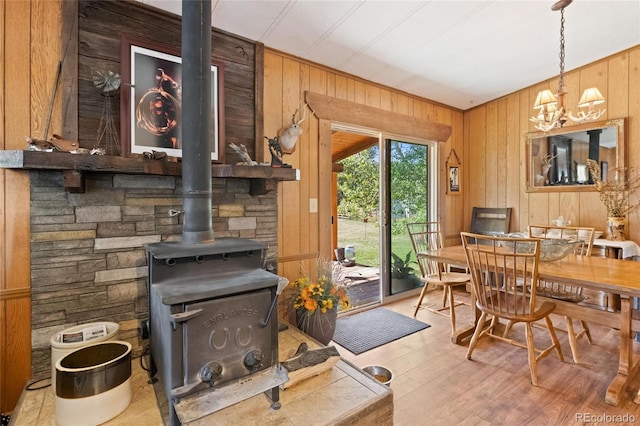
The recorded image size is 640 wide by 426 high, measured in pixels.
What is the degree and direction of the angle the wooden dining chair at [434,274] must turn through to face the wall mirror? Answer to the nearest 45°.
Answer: approximately 90° to its left

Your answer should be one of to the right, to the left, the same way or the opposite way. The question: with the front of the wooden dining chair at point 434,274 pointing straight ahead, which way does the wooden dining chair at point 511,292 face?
to the left

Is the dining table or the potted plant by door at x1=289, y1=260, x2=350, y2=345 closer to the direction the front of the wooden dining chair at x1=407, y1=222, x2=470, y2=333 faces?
the dining table

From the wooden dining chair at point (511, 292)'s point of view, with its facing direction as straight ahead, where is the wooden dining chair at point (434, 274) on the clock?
the wooden dining chair at point (434, 274) is roughly at 9 o'clock from the wooden dining chair at point (511, 292).

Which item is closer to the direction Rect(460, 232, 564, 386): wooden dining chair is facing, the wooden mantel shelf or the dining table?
the dining table

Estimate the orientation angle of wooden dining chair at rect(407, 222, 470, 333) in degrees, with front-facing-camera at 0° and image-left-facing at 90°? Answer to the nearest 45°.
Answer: approximately 315°

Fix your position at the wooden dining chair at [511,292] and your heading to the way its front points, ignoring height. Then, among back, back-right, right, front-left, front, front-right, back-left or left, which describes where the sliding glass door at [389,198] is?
left

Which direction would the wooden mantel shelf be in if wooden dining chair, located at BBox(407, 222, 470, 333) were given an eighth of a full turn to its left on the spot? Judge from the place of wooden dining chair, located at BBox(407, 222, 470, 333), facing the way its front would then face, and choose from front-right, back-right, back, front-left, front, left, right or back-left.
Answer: back-right

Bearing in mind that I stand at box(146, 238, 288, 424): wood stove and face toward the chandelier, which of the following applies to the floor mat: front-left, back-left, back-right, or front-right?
front-left

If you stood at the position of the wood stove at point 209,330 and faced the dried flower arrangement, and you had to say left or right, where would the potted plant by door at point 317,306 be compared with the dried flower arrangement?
left

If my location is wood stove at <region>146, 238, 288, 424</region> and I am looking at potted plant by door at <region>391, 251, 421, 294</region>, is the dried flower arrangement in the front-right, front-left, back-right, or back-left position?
front-right

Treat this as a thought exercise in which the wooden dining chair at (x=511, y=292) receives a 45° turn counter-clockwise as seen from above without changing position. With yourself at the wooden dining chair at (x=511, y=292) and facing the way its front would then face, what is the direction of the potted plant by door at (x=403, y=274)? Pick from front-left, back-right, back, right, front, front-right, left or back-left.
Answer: front-left

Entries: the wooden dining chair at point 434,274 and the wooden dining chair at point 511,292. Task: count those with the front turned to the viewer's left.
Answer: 0

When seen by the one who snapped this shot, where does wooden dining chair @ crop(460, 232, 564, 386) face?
facing away from the viewer and to the right of the viewer
